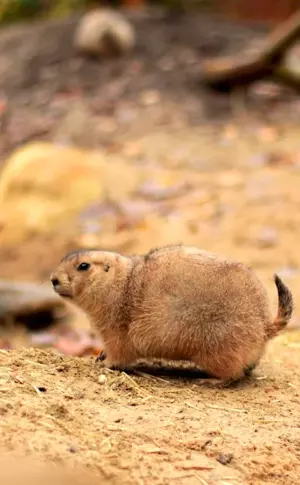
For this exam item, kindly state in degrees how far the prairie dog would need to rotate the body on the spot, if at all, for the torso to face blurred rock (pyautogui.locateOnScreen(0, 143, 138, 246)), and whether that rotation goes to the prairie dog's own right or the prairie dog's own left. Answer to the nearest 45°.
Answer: approximately 90° to the prairie dog's own right

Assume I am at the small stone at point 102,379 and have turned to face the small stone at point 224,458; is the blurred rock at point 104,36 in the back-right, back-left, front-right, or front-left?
back-left

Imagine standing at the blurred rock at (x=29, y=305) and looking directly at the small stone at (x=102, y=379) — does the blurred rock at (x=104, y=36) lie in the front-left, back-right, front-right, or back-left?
back-left

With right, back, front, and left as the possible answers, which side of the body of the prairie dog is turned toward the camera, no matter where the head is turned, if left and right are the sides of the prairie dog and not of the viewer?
left

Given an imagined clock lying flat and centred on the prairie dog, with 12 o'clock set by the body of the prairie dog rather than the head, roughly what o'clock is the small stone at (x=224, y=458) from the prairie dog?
The small stone is roughly at 9 o'clock from the prairie dog.

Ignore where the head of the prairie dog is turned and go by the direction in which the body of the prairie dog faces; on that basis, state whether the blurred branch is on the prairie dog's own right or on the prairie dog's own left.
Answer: on the prairie dog's own right
